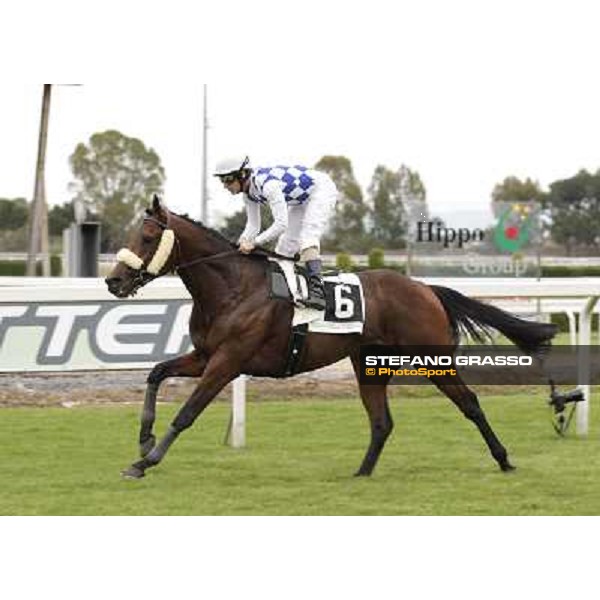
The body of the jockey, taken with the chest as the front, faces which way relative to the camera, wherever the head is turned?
to the viewer's left

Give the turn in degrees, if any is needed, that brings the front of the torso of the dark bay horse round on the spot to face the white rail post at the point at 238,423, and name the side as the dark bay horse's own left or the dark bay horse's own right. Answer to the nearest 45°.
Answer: approximately 90° to the dark bay horse's own right

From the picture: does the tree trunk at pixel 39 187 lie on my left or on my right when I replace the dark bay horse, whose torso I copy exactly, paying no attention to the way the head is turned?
on my right

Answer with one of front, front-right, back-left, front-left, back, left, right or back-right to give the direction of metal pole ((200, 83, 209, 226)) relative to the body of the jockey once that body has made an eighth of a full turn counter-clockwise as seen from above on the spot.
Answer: back-right

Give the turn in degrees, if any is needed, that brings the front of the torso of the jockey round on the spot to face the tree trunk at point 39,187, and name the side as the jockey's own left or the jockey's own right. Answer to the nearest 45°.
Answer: approximately 90° to the jockey's own right

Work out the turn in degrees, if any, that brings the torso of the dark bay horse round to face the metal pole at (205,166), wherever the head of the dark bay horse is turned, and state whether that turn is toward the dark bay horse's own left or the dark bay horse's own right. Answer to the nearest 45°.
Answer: approximately 90° to the dark bay horse's own right

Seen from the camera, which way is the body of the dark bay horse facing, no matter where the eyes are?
to the viewer's left
